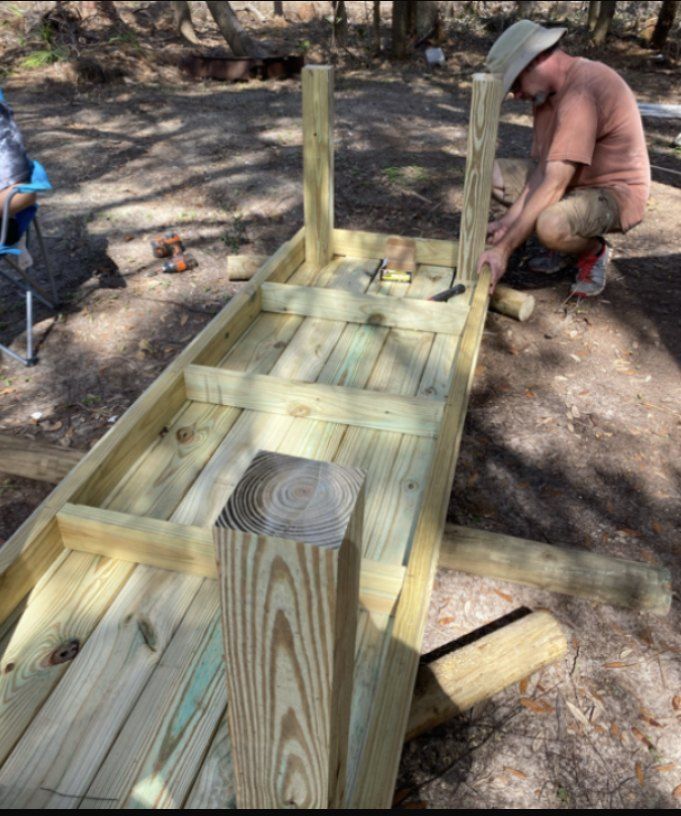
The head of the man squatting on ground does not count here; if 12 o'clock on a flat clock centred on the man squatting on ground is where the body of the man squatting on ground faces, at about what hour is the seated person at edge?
The seated person at edge is roughly at 11 o'clock from the man squatting on ground.

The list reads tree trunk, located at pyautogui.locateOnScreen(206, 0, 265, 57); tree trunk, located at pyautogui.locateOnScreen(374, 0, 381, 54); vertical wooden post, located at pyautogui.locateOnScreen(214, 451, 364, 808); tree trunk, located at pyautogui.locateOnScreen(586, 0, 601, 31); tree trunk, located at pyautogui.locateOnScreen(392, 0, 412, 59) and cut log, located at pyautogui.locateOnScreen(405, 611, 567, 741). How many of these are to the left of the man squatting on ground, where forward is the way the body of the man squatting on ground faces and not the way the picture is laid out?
2

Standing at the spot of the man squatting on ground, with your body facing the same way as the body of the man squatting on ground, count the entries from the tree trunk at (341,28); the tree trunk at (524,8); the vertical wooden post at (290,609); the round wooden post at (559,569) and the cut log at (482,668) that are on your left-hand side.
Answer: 3

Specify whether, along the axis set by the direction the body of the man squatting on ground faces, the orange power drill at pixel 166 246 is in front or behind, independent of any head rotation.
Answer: in front

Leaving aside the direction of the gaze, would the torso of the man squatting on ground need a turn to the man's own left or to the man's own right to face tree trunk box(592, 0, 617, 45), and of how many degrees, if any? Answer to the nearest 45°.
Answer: approximately 90° to the man's own right

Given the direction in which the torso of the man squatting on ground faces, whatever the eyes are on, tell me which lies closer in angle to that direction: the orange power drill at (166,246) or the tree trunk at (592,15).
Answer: the orange power drill

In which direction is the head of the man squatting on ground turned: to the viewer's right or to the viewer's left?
to the viewer's left

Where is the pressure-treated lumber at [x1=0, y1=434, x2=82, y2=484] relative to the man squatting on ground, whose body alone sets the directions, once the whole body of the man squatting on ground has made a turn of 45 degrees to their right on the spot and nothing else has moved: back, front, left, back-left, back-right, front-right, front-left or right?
left

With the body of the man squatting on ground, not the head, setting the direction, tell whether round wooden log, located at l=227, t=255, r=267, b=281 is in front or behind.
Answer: in front

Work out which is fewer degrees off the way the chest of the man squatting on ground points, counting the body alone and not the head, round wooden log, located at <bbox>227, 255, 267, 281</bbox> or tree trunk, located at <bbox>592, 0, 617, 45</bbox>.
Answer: the round wooden log

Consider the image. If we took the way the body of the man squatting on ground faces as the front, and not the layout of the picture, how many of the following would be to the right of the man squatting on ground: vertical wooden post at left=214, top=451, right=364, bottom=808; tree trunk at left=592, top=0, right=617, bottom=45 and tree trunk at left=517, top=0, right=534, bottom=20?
2

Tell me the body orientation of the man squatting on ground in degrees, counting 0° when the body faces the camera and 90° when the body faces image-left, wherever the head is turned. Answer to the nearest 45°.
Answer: approximately 90°

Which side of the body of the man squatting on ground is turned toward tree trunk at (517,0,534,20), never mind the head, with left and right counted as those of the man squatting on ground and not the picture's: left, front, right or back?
right

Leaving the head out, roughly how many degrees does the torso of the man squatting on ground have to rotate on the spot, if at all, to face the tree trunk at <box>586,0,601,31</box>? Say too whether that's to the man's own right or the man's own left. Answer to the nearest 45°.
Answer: approximately 90° to the man's own right

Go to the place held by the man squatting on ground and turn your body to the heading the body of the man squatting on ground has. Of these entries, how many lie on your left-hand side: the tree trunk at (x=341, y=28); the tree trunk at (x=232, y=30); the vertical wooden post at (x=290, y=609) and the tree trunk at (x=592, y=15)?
1

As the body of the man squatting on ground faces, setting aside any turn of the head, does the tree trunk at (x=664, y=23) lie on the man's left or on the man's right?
on the man's right

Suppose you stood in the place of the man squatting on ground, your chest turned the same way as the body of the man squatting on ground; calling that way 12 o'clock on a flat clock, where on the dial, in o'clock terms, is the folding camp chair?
The folding camp chair is roughly at 11 o'clock from the man squatting on ground.
